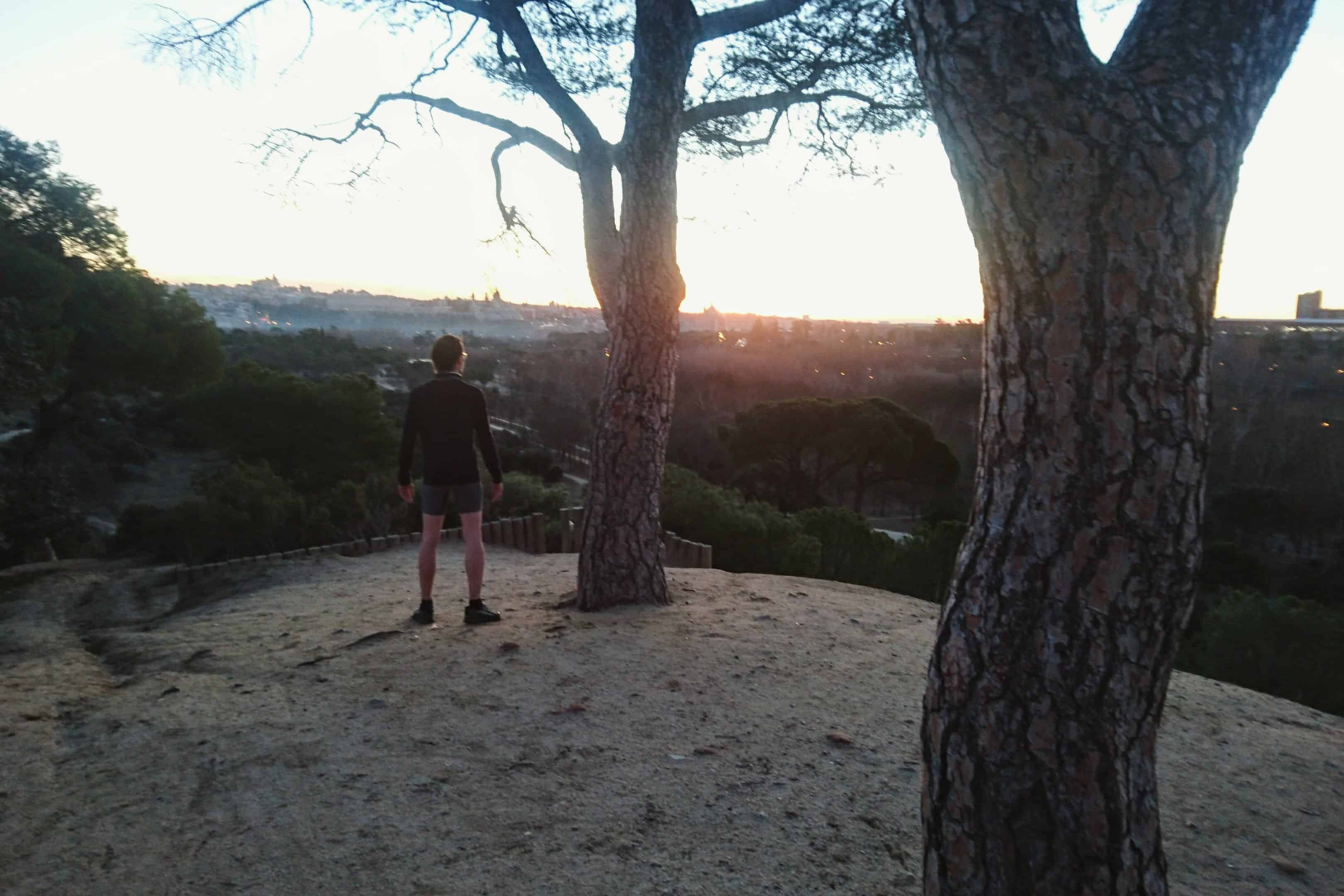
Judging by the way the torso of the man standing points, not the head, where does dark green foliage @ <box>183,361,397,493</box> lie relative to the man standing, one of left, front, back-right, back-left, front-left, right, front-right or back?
front

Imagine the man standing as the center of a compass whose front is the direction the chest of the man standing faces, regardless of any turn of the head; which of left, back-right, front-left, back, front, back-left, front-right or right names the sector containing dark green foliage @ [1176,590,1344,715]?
right

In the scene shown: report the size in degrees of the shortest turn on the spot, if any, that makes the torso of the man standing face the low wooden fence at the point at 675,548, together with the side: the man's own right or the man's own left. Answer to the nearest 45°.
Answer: approximately 45° to the man's own right

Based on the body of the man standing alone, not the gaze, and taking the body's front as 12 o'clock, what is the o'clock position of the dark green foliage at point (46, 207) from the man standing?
The dark green foliage is roughly at 11 o'clock from the man standing.

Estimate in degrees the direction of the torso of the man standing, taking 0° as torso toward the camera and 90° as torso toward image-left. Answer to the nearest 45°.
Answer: approximately 180°

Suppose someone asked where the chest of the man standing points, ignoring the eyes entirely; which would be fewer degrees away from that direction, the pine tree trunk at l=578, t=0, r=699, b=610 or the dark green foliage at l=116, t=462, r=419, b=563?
the dark green foliage

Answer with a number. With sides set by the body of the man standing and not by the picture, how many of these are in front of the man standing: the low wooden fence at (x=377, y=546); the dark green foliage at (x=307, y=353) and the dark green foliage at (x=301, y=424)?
3

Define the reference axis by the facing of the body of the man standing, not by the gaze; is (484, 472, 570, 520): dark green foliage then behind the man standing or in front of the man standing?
in front

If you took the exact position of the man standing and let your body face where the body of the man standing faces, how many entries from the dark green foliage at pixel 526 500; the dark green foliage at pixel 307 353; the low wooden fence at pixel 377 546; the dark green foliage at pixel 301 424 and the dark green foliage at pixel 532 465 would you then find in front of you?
5

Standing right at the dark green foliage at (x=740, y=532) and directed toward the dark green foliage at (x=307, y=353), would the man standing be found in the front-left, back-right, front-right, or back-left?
back-left

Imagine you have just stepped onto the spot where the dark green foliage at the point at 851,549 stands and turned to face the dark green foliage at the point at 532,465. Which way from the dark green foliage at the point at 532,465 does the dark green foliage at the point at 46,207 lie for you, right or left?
left

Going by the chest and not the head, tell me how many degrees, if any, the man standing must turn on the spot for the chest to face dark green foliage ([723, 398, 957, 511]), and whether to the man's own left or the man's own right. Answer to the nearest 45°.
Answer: approximately 45° to the man's own right

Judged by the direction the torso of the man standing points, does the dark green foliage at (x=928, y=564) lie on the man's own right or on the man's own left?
on the man's own right
